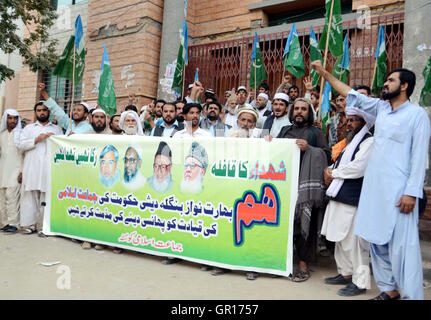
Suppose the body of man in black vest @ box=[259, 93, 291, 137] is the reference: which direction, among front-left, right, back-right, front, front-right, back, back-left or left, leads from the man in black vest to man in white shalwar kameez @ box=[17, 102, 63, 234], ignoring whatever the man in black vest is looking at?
front-right

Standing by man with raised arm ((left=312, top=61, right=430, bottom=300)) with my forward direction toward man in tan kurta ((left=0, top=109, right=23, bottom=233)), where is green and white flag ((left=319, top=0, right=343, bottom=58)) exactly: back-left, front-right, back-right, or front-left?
front-right

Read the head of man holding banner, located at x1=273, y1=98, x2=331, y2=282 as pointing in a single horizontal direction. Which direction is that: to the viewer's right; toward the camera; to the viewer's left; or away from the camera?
toward the camera

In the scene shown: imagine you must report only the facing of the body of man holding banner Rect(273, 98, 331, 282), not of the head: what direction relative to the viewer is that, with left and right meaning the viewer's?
facing the viewer

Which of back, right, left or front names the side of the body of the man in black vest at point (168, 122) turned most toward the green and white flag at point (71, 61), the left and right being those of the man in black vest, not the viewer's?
right

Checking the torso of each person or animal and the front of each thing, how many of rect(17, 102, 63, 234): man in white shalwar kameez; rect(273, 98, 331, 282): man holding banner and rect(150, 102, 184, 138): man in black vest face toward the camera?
3

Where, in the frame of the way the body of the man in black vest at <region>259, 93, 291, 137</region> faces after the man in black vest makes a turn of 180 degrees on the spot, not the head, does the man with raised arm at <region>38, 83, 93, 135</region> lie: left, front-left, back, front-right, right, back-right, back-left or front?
back-left

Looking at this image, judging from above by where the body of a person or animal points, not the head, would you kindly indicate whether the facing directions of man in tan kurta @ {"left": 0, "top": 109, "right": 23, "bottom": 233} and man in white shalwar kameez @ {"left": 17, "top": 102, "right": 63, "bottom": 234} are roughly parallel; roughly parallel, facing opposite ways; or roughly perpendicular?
roughly parallel

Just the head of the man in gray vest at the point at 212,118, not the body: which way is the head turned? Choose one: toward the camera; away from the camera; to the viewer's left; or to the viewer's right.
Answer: toward the camera

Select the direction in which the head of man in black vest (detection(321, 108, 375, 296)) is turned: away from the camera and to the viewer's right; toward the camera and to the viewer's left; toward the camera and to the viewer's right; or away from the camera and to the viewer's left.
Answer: toward the camera and to the viewer's left

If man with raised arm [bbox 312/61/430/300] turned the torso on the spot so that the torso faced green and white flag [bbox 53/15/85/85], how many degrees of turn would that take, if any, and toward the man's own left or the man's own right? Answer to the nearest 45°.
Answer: approximately 45° to the man's own right

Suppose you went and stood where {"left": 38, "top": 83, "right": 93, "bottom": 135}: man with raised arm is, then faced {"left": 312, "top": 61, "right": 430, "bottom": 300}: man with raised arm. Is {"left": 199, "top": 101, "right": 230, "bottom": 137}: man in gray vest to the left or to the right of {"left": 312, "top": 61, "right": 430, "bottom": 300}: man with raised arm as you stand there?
left

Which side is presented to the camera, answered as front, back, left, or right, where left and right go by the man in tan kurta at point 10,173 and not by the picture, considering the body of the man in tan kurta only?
front

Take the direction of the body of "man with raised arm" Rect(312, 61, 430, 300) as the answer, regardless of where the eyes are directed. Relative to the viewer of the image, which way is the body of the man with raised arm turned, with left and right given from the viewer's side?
facing the viewer and to the left of the viewer

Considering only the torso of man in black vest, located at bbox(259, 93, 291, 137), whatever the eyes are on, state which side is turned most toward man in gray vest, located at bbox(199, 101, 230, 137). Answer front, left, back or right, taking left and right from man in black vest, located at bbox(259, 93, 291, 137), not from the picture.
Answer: right

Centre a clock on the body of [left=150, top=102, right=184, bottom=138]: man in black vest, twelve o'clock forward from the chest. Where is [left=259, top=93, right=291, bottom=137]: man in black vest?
[left=259, top=93, right=291, bottom=137]: man in black vest is roughly at 10 o'clock from [left=150, top=102, right=184, bottom=138]: man in black vest.
